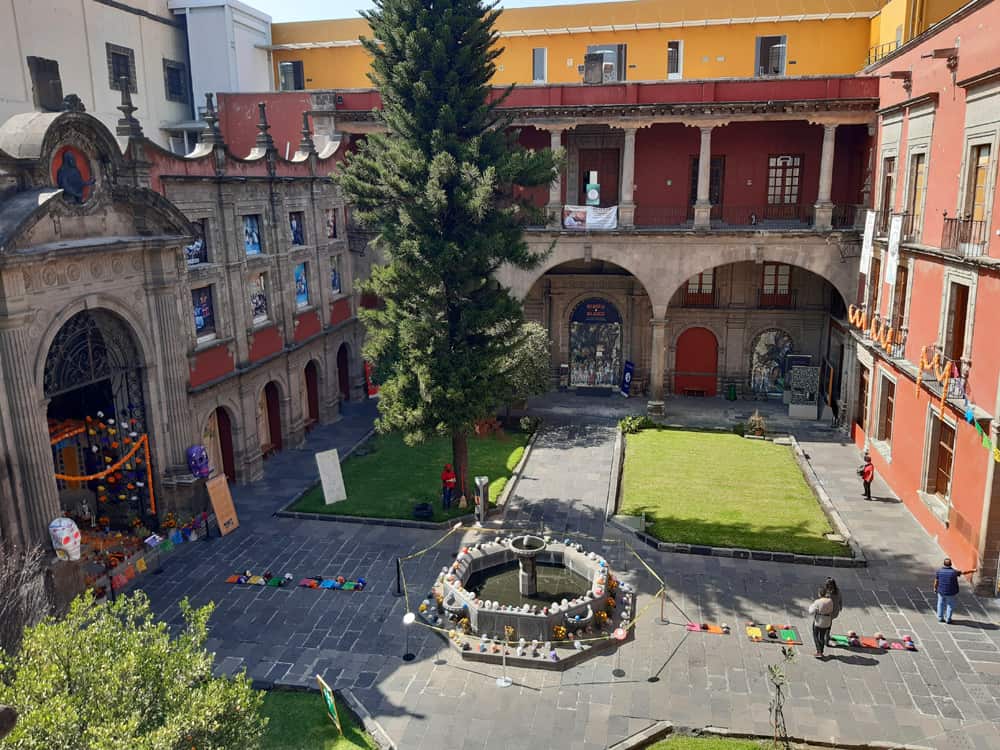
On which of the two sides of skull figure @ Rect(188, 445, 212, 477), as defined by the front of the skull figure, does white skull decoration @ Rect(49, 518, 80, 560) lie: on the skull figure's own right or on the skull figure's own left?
on the skull figure's own right

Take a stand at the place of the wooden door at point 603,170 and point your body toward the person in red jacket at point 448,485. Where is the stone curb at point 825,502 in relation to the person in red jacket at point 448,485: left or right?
left

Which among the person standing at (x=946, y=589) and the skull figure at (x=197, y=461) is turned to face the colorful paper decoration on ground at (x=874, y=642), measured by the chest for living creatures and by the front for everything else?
the skull figure

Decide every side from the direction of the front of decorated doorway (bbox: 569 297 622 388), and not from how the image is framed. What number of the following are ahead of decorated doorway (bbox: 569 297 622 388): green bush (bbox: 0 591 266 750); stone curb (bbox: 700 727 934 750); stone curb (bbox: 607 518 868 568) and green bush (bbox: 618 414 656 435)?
4

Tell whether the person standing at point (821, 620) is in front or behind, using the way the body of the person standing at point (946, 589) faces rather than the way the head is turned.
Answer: behind

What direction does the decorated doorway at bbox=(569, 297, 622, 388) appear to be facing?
toward the camera

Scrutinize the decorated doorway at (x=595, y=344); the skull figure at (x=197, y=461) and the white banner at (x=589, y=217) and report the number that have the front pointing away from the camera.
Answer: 0

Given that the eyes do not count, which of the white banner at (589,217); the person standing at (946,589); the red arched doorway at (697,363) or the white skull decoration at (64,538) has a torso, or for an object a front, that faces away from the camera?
the person standing

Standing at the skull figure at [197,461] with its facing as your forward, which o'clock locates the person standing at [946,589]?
The person standing is roughly at 12 o'clock from the skull figure.

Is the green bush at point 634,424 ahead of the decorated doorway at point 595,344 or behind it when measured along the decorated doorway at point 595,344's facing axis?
ahead

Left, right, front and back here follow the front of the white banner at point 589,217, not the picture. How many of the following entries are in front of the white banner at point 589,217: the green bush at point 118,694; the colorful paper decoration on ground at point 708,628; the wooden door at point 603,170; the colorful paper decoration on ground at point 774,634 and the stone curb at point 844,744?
4

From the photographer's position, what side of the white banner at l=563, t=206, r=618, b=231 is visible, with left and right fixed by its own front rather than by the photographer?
front

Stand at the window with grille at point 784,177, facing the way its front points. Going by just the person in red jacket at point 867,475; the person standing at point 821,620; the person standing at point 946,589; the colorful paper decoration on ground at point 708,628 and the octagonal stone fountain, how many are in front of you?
5

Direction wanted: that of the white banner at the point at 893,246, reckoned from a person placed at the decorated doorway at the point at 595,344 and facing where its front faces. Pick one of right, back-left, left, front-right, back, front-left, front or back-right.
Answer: front-left

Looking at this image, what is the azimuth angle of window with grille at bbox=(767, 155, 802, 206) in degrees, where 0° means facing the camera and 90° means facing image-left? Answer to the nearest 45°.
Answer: approximately 0°

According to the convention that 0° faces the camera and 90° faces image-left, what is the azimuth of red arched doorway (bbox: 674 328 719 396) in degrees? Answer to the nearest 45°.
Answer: approximately 0°

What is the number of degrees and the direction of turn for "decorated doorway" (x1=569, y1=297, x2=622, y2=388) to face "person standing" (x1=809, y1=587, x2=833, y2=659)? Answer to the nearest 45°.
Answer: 0° — it already faces them

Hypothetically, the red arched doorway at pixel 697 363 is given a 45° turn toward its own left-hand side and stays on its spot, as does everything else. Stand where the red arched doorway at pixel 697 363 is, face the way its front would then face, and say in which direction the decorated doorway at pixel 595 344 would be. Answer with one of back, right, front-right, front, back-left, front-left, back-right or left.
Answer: back-right

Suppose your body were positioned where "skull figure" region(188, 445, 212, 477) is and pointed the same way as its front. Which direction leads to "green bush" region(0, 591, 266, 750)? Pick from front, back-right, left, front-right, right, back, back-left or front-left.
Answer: front-right
